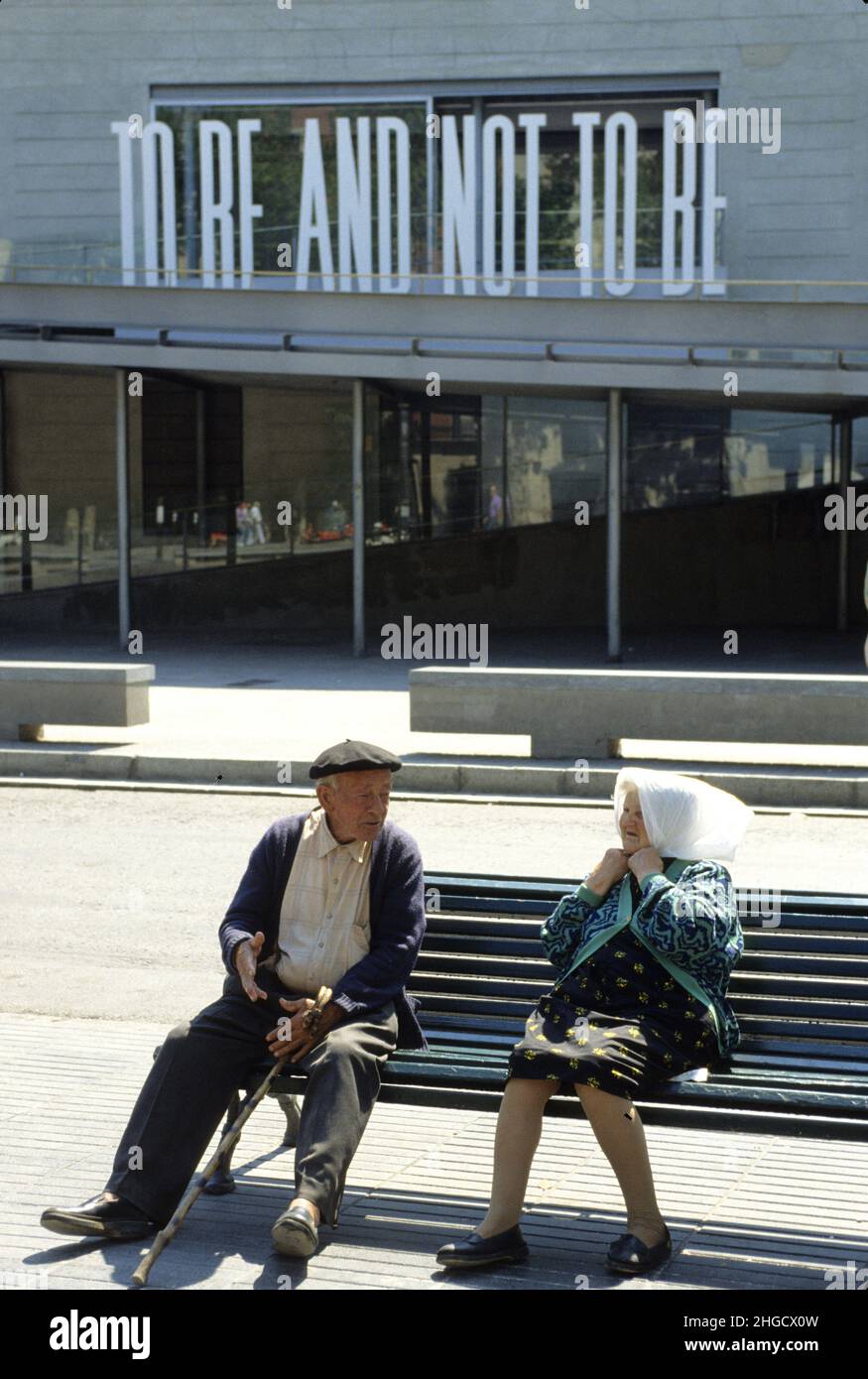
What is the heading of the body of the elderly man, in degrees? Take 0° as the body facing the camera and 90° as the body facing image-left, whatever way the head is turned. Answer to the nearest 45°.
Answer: approximately 0°

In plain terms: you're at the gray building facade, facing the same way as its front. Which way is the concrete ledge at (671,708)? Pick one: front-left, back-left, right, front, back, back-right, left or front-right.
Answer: front

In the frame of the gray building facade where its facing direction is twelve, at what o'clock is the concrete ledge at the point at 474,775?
The concrete ledge is roughly at 12 o'clock from the gray building facade.

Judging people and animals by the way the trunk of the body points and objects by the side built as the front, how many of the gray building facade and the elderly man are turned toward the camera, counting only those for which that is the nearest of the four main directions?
2

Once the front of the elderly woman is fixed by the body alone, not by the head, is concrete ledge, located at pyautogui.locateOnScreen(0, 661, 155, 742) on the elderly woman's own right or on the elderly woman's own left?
on the elderly woman's own right

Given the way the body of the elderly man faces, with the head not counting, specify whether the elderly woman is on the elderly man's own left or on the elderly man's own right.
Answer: on the elderly man's own left

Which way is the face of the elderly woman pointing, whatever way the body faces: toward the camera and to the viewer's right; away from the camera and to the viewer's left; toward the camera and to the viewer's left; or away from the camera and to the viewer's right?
toward the camera and to the viewer's left

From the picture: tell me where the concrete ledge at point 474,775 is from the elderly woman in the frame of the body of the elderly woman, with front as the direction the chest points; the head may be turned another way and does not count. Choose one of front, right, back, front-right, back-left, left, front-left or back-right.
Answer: back-right

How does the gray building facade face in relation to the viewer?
toward the camera

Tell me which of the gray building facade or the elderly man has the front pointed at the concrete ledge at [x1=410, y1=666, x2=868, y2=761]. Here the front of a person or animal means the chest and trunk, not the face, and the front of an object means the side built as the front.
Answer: the gray building facade

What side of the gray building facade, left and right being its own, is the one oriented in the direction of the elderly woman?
front

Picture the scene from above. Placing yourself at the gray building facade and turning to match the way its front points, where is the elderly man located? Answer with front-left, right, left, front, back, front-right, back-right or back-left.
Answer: front

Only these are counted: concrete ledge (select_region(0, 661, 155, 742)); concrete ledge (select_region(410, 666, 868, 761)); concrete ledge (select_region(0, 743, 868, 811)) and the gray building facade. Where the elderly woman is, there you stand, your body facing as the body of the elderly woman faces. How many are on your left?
0

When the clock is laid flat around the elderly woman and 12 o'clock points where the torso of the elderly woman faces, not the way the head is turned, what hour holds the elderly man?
The elderly man is roughly at 2 o'clock from the elderly woman.

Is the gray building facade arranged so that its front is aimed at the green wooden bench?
yes
